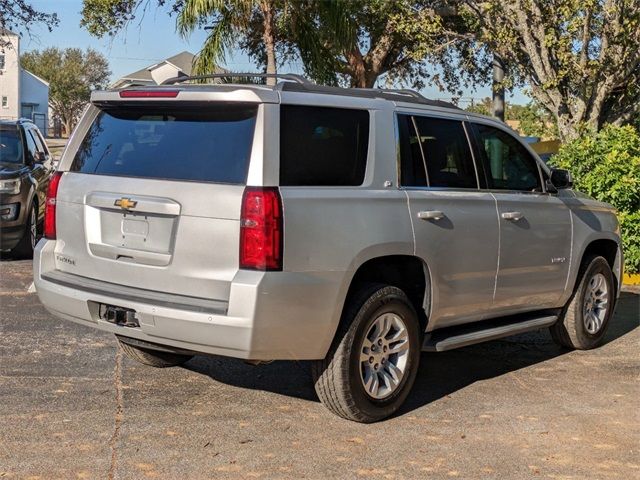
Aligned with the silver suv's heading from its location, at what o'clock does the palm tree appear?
The palm tree is roughly at 10 o'clock from the silver suv.

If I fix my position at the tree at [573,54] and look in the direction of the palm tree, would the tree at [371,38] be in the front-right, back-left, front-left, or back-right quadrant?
front-right

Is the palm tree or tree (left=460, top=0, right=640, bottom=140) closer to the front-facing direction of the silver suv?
the tree

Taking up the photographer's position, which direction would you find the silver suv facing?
facing away from the viewer and to the right of the viewer

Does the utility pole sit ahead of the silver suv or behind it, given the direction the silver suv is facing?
ahead

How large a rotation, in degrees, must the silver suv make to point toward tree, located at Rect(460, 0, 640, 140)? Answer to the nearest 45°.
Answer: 0° — it already faces it

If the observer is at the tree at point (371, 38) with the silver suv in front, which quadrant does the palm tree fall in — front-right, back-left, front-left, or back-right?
front-right

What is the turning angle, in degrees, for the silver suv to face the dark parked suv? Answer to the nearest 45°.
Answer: approximately 90° to its left

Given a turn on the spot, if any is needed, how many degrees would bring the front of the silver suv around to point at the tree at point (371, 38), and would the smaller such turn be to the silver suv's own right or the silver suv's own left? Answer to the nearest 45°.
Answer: approximately 45° to the silver suv's own left

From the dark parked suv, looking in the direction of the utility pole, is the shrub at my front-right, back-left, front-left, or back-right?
front-right
